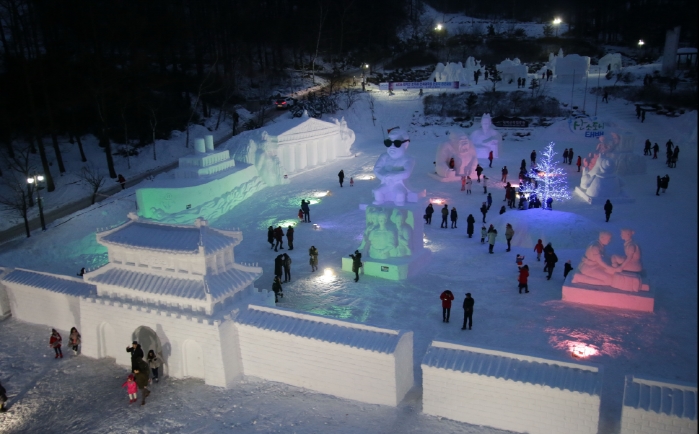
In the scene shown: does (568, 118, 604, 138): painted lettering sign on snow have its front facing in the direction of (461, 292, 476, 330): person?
yes

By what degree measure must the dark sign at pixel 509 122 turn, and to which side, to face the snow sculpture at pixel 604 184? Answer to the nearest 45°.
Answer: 0° — it already faces it

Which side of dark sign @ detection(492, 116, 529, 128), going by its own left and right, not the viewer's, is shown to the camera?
front

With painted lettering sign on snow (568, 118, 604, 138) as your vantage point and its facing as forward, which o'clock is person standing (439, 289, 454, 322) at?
The person standing is roughly at 12 o'clock from the painted lettering sign on snow.

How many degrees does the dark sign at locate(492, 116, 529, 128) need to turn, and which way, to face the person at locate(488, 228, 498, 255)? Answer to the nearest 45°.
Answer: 0° — it already faces them

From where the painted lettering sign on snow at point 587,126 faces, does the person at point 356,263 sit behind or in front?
in front

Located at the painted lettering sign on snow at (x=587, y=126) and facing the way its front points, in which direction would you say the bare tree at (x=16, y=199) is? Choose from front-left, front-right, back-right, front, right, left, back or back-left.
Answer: front-right

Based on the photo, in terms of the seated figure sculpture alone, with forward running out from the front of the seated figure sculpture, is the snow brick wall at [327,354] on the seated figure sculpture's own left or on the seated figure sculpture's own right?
on the seated figure sculpture's own right

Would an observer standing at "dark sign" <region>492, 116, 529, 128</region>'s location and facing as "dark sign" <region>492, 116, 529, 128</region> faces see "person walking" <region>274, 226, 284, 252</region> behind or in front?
in front

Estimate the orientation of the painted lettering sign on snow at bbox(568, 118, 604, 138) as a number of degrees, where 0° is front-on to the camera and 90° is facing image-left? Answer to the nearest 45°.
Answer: approximately 0°
